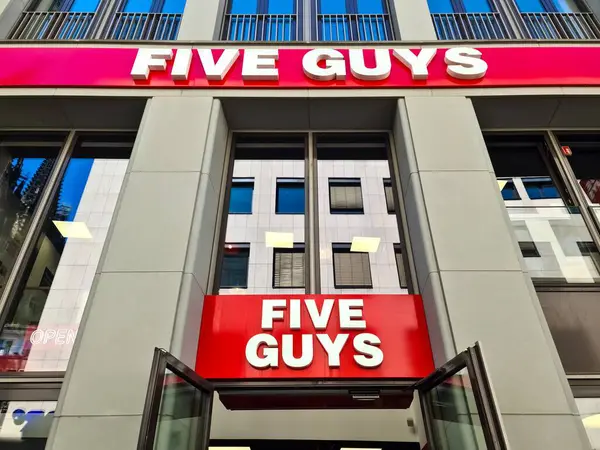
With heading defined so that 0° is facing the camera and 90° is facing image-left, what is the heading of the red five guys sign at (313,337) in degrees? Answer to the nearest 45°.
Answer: approximately 0°

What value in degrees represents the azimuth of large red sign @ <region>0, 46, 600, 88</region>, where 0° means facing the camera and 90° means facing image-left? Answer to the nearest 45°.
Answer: approximately 0°

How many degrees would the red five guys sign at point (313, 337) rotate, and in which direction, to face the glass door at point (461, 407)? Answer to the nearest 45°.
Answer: approximately 45° to its left

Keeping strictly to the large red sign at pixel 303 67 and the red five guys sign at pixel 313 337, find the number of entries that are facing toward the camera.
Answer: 2
